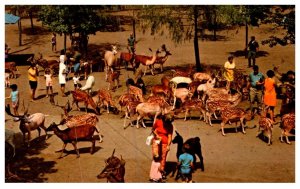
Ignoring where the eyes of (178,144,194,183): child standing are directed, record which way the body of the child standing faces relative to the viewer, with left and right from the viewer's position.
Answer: facing away from the viewer

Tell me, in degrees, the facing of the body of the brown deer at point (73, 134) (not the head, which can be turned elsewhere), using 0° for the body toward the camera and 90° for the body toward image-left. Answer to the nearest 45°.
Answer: approximately 90°

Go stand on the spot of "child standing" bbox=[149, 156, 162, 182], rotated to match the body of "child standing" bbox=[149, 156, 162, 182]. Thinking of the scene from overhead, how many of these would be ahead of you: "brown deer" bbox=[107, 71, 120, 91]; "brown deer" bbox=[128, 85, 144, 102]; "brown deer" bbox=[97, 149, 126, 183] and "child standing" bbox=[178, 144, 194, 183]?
2

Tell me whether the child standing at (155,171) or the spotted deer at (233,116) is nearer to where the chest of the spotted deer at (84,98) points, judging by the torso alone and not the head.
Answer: the spotted deer

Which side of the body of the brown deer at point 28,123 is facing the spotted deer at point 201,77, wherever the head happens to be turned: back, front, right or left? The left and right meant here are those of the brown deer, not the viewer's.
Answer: back

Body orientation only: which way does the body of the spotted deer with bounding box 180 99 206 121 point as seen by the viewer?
to the viewer's left

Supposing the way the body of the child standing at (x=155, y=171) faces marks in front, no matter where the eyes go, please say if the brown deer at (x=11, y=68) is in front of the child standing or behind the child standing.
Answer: in front

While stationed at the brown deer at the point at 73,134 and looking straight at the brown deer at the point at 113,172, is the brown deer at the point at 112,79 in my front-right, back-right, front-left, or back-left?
back-left

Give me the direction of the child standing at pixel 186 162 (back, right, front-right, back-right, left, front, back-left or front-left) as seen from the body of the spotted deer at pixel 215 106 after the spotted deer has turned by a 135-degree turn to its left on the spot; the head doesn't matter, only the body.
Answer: back-left

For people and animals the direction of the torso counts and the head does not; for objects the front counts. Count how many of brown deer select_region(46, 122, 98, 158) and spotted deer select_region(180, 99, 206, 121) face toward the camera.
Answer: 0

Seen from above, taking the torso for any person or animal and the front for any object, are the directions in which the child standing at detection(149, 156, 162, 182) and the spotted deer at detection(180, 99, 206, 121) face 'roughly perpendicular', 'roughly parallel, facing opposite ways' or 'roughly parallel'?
roughly perpendicular

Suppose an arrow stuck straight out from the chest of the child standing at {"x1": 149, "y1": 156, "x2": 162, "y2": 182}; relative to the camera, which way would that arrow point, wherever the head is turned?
away from the camera

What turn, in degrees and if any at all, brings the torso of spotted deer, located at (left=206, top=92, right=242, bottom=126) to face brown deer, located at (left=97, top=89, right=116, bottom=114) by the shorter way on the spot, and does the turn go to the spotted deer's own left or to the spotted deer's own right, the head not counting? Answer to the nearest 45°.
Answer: approximately 180°

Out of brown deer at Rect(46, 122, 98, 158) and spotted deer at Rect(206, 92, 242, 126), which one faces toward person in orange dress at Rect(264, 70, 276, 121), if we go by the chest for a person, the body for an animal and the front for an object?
the spotted deer
